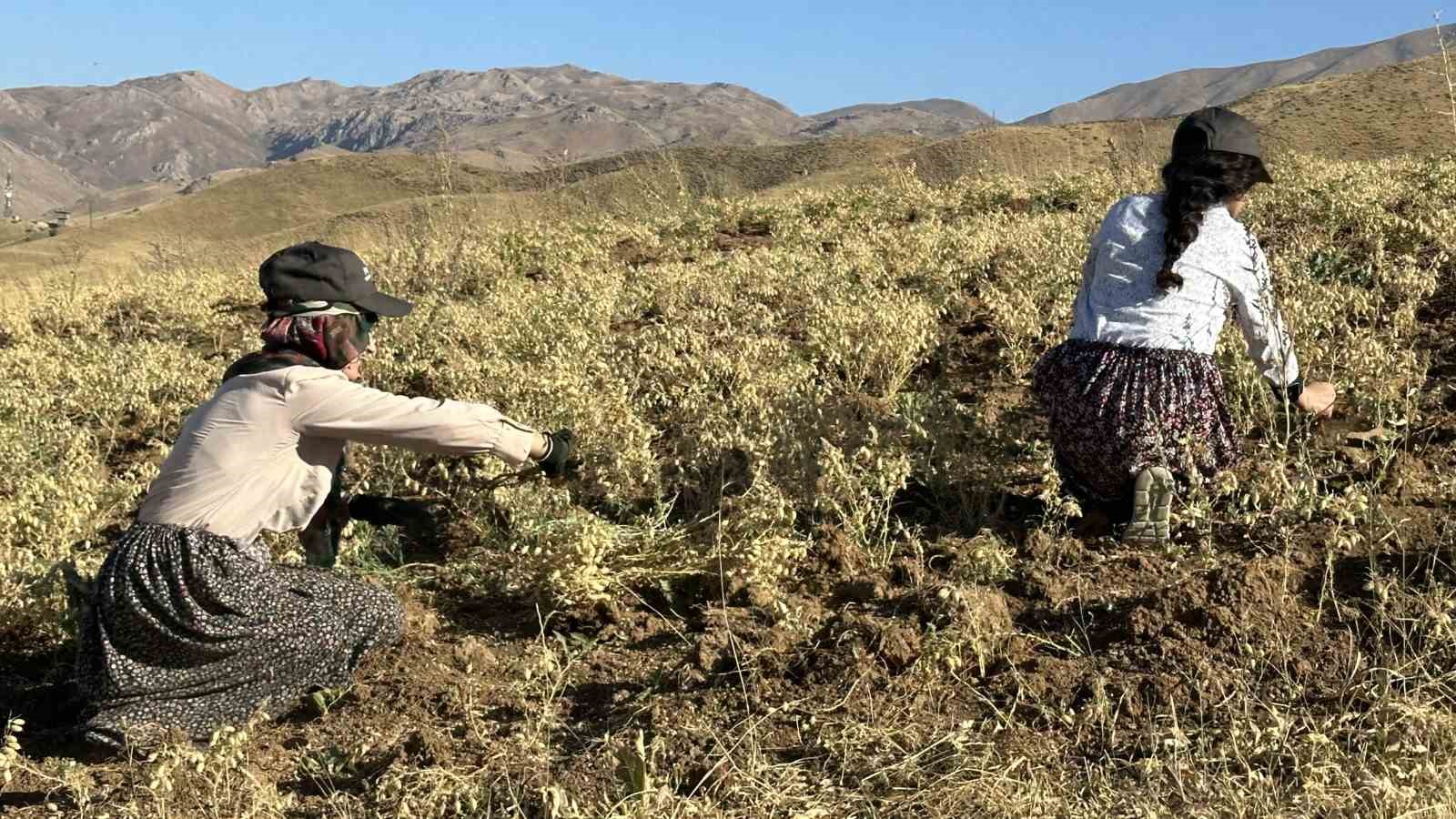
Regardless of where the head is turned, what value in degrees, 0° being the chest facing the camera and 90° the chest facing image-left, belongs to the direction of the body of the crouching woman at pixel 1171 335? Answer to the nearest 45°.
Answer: approximately 225°

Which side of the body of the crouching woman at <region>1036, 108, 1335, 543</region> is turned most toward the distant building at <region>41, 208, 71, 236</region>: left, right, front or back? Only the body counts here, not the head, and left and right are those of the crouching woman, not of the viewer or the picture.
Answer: left

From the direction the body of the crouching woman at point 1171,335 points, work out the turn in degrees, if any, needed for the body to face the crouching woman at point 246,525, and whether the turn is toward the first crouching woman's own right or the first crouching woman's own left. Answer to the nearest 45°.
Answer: approximately 180°

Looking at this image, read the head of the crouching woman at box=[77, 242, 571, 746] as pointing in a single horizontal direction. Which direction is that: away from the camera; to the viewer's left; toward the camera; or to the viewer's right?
to the viewer's right
